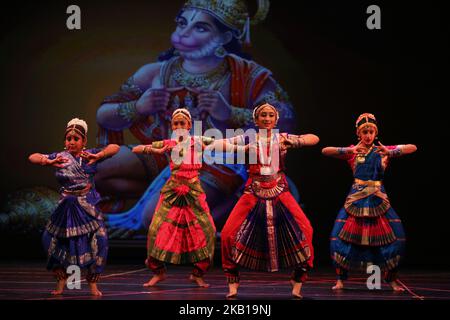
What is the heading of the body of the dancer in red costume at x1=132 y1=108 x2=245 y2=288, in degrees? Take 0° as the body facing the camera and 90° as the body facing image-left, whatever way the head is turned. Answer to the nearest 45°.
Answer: approximately 0°
